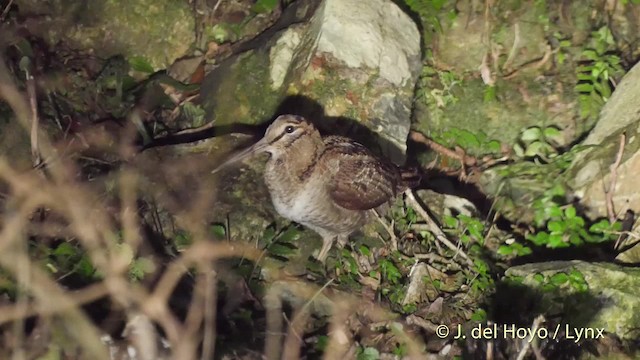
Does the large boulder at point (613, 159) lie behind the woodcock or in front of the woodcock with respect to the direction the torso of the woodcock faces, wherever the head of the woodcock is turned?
behind

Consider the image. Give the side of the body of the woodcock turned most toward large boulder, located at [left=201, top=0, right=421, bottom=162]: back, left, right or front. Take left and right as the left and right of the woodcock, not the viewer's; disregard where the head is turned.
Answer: right

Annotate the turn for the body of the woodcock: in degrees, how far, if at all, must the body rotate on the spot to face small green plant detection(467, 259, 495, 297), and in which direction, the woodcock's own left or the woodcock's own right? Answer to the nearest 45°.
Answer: approximately 180°

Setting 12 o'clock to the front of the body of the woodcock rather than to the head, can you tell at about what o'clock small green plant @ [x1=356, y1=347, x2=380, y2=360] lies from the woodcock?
The small green plant is roughly at 8 o'clock from the woodcock.

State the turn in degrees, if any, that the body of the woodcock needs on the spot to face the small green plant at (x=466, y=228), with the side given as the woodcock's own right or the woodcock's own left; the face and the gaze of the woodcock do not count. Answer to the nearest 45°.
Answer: approximately 180°

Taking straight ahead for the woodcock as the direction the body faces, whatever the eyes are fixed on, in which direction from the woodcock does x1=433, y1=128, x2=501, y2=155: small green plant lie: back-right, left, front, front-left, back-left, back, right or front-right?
back-right

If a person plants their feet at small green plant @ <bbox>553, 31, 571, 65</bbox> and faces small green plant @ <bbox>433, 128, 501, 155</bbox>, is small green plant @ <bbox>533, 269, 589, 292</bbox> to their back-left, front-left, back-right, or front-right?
front-left

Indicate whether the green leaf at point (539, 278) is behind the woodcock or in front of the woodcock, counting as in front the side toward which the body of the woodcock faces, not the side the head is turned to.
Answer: behind

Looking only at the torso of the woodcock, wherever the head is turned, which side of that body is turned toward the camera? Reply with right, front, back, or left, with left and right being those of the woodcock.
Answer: left

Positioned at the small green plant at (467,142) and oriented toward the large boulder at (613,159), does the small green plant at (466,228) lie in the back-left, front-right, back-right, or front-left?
front-right

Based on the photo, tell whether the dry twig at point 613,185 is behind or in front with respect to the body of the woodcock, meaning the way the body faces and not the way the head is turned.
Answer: behind

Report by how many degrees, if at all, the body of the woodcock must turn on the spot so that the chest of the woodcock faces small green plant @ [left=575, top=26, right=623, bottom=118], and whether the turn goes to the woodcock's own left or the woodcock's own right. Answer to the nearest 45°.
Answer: approximately 135° to the woodcock's own right

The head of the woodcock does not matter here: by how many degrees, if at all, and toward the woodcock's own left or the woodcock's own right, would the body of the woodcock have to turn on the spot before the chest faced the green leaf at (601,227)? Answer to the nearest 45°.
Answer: approximately 180°
